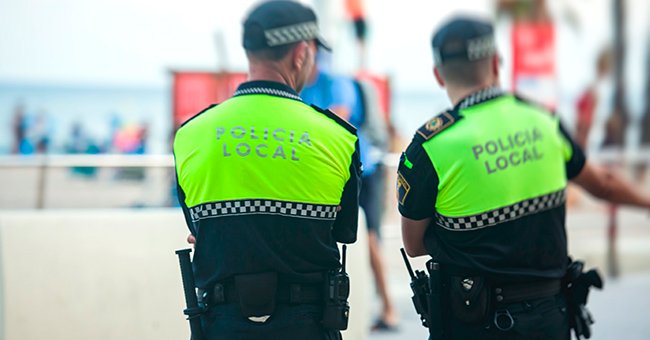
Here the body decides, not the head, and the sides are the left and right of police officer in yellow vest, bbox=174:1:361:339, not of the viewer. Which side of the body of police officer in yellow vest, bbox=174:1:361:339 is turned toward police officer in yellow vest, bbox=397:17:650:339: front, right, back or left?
right

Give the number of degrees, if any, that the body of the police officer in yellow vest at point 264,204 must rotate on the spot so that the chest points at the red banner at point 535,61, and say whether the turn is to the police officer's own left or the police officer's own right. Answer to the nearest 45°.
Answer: approximately 45° to the police officer's own right

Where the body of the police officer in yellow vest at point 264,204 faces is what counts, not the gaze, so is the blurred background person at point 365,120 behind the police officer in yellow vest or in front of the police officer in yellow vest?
in front

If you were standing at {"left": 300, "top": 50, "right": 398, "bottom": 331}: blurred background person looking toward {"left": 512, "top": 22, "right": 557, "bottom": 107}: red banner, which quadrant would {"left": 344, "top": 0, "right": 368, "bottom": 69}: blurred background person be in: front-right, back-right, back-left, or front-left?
front-left

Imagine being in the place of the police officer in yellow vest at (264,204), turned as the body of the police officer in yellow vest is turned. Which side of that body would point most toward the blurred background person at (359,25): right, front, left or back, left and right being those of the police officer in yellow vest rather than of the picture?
front

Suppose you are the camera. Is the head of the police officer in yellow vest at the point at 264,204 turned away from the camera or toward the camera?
away from the camera

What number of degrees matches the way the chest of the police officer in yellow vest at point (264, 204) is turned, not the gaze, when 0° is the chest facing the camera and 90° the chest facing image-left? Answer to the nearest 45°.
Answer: approximately 180°

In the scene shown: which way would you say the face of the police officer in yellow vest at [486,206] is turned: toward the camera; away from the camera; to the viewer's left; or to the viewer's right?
away from the camera
